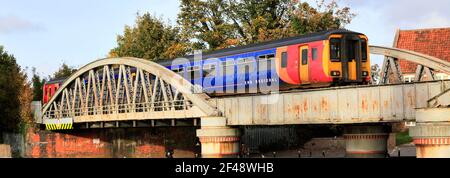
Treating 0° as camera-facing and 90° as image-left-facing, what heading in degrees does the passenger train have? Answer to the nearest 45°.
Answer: approximately 315°
